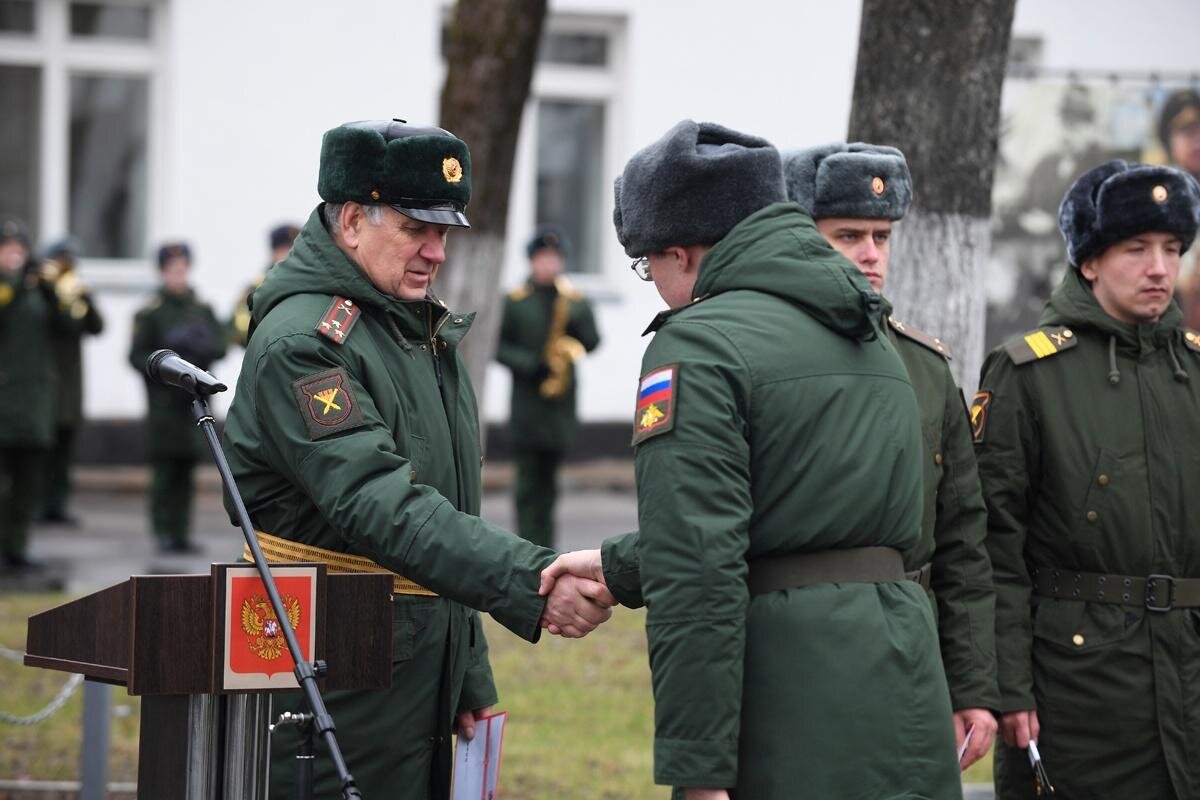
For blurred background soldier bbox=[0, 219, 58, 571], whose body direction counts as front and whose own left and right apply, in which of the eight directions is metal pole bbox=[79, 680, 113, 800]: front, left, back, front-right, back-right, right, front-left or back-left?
front

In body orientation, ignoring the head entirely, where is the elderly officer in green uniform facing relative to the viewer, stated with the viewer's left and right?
facing the viewer and to the right of the viewer

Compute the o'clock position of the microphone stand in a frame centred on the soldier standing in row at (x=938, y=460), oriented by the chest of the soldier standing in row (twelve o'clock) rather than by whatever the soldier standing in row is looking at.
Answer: The microphone stand is roughly at 3 o'clock from the soldier standing in row.

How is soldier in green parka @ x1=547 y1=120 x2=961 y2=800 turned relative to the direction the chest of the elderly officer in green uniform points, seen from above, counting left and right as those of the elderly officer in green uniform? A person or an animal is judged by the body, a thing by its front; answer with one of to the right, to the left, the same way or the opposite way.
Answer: the opposite way

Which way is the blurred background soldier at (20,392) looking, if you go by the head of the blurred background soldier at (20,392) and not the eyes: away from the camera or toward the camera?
toward the camera

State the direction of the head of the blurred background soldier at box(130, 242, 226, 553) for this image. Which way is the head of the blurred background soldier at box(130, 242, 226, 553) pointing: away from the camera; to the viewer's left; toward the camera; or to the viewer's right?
toward the camera

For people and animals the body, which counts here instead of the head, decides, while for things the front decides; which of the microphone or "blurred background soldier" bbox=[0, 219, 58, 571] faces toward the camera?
the blurred background soldier

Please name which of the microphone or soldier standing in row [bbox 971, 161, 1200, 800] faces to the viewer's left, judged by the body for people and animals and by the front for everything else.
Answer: the microphone

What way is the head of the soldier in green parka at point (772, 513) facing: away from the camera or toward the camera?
away from the camera

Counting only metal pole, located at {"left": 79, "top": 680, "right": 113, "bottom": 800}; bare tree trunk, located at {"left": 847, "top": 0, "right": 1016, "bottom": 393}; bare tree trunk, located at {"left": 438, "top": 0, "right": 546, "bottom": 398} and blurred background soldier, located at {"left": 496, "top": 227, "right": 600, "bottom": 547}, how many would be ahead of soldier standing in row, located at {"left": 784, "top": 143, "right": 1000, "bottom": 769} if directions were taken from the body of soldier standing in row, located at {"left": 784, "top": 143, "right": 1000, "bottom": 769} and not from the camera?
0

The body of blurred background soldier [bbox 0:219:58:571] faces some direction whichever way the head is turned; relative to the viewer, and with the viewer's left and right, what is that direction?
facing the viewer

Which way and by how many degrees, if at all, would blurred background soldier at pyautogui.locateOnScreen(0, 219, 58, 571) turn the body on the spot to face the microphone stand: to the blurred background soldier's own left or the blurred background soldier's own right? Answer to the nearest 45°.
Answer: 0° — they already face it

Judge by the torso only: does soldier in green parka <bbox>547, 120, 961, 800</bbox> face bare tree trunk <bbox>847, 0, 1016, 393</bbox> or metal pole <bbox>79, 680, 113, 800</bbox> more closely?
the metal pole

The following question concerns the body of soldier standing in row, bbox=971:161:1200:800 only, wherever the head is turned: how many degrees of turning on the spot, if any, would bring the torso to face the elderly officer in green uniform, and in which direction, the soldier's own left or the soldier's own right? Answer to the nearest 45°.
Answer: approximately 90° to the soldier's own right

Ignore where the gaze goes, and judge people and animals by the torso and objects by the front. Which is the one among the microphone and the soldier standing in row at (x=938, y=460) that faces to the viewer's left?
the microphone

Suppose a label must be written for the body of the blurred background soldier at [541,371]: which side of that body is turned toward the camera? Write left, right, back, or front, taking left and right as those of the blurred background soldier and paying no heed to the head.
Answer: front

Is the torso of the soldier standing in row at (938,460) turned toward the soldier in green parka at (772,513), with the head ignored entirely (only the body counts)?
yes

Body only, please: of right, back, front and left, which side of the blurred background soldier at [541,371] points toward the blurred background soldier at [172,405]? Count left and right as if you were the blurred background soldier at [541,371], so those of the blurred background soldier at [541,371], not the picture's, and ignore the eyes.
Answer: right

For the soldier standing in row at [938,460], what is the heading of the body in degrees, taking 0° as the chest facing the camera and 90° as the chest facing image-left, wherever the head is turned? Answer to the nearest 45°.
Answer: approximately 315°

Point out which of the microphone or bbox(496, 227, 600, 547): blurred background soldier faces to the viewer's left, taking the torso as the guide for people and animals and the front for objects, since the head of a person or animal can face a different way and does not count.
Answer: the microphone
